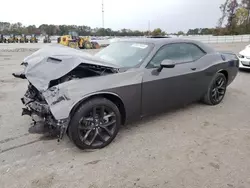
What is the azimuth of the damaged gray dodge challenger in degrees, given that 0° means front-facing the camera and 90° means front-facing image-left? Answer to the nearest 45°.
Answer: approximately 45°

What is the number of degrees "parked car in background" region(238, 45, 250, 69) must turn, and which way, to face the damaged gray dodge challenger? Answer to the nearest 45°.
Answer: approximately 45° to its left

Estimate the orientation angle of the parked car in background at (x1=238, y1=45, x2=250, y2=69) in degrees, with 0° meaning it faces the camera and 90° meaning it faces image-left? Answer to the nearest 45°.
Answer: approximately 45°

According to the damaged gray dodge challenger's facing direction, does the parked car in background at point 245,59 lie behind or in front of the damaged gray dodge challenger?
behind
